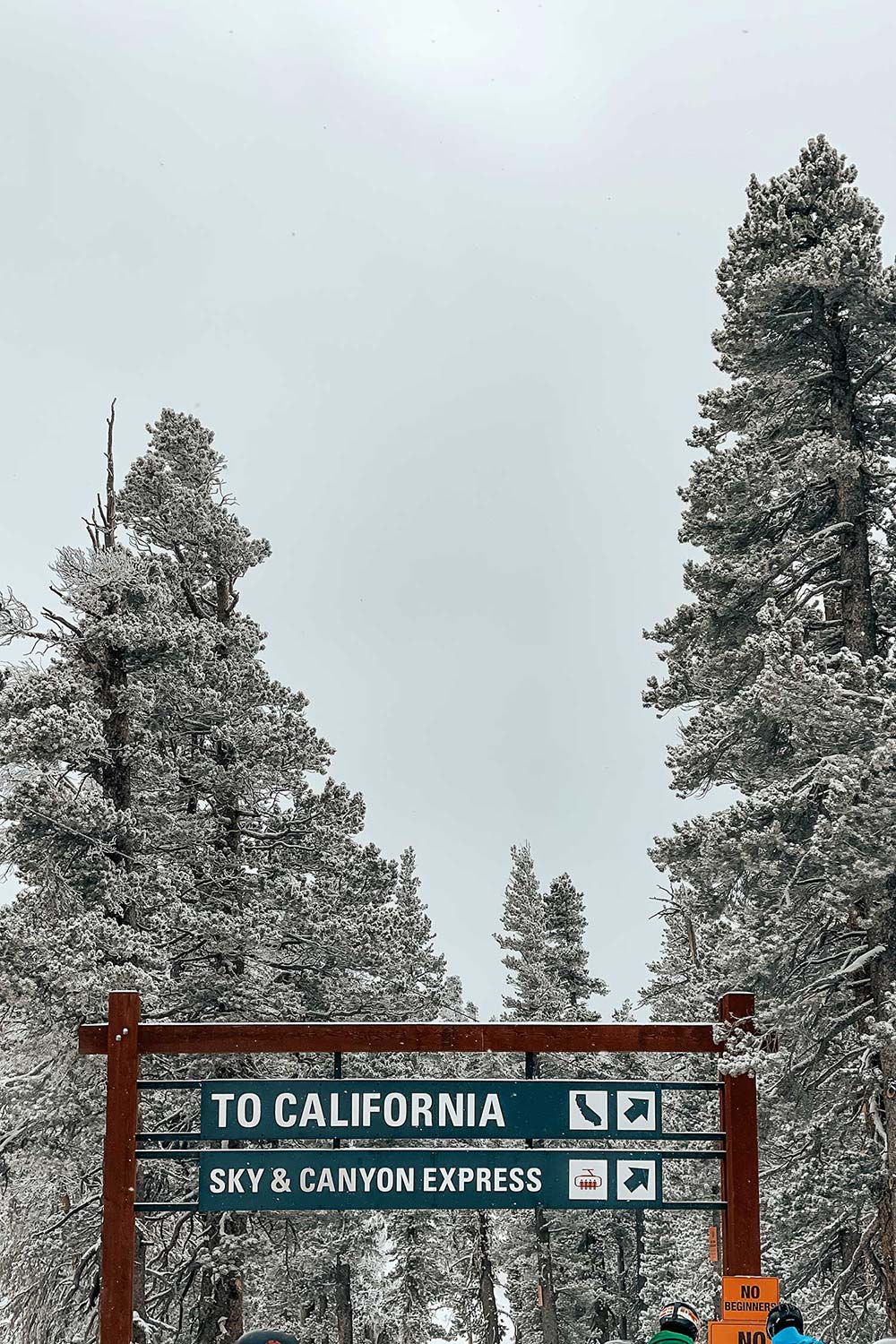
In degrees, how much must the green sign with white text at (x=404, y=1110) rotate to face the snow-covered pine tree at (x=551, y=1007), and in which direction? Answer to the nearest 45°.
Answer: approximately 180°

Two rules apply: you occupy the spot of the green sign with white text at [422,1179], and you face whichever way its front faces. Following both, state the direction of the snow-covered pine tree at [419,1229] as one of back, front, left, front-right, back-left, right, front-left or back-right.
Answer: back

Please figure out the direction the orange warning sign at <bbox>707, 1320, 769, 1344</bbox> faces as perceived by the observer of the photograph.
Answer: facing the viewer

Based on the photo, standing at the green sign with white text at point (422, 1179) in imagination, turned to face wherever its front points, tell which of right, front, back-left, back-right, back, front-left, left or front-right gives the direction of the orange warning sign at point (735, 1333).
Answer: front-left

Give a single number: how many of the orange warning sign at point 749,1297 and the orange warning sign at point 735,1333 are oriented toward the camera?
2

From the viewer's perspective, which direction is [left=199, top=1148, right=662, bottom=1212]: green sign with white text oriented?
toward the camera

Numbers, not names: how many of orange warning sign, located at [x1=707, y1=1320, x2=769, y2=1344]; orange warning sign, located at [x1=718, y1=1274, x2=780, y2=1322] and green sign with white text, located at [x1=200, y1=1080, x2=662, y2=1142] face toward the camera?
3
